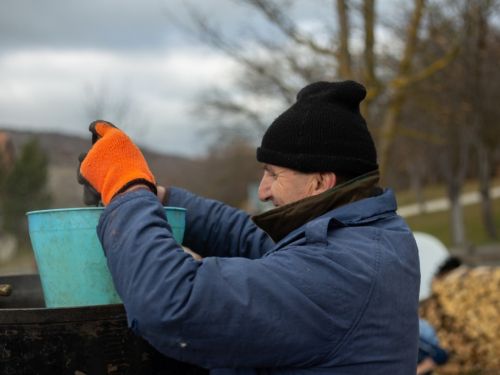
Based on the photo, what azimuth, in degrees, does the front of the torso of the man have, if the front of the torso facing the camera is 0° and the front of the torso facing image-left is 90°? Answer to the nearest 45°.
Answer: approximately 90°

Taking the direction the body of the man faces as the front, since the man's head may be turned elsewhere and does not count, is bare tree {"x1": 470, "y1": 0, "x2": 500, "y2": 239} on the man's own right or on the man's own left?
on the man's own right

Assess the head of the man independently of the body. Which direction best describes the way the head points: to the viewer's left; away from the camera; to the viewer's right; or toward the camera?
to the viewer's left

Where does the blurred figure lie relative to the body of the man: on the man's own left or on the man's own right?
on the man's own right
